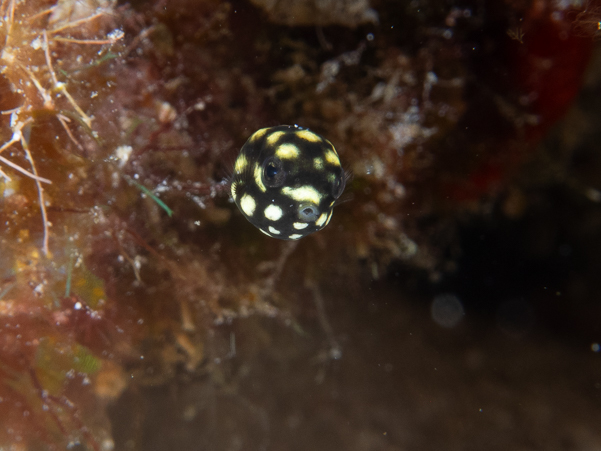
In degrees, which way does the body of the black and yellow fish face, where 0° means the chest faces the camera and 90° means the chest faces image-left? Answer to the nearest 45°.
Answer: approximately 315°
